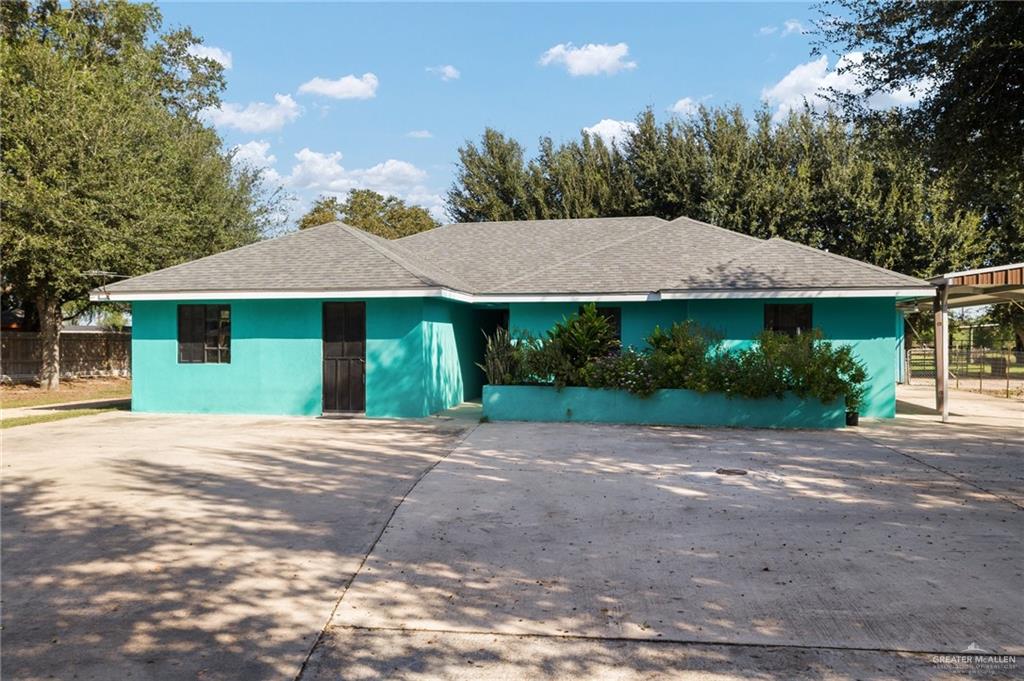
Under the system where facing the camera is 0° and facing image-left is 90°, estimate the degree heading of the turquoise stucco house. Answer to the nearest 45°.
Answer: approximately 0°

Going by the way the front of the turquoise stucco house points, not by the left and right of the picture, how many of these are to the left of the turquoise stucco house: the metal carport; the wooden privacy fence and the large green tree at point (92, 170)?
1

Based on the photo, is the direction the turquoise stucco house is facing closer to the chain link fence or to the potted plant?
the potted plant

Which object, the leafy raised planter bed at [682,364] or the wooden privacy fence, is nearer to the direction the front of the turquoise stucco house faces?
the leafy raised planter bed

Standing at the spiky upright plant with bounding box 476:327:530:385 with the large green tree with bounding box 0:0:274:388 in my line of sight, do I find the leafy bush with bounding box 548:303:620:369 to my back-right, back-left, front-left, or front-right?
back-right

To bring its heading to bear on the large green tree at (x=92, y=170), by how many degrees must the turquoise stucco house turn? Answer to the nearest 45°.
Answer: approximately 135° to its right

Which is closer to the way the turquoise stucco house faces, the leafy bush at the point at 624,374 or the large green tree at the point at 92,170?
the leafy bush

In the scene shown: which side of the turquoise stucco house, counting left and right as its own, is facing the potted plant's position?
left

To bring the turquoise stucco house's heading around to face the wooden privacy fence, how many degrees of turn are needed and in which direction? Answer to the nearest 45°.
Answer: approximately 135° to its right

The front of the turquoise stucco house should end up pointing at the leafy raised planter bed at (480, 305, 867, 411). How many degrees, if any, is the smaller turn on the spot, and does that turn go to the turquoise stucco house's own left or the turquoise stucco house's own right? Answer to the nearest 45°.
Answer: approximately 90° to the turquoise stucco house's own left

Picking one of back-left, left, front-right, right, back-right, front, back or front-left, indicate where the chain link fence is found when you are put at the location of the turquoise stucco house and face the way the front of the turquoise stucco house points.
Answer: back-left

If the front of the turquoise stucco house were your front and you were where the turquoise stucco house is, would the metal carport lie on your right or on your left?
on your left

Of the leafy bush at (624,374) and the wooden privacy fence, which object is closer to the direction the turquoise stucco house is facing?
the leafy bush
